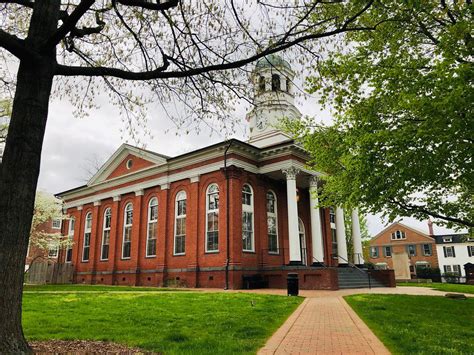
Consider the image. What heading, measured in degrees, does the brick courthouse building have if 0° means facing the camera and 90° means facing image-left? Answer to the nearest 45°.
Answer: approximately 315°

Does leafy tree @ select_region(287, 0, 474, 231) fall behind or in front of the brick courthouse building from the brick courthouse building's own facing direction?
in front
